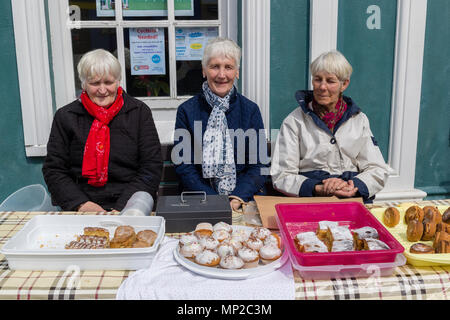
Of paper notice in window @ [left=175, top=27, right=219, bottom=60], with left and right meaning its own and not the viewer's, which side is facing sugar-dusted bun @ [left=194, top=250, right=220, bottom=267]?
front

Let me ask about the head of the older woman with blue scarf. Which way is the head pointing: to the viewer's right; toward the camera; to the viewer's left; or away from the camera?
toward the camera

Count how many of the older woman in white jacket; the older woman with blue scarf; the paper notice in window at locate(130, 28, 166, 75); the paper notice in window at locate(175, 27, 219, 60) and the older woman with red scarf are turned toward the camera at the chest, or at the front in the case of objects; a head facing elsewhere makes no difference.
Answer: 5

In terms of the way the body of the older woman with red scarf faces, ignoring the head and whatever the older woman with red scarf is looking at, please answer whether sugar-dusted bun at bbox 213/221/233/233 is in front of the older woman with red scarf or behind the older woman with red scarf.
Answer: in front

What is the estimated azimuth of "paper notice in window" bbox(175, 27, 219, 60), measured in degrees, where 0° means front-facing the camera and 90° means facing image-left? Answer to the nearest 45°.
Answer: approximately 0°

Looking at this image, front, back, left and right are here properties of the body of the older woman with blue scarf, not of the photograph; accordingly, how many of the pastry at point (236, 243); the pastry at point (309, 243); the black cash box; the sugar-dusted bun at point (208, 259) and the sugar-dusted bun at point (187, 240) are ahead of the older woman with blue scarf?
5

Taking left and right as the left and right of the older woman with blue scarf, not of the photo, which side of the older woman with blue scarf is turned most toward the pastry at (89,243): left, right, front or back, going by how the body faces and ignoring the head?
front

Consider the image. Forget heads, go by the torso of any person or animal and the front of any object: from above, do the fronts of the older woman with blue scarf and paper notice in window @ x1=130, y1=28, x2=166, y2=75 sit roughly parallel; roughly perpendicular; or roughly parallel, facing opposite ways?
roughly parallel

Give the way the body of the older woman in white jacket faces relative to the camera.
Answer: toward the camera

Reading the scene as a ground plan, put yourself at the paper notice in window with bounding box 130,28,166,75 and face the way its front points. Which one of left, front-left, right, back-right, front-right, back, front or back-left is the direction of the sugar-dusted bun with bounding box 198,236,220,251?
front

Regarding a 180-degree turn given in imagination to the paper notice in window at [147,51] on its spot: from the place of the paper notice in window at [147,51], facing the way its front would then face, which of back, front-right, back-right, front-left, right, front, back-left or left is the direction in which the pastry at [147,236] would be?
back

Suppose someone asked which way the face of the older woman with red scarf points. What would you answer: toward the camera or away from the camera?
toward the camera

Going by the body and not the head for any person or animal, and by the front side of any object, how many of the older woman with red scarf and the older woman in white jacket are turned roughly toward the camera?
2

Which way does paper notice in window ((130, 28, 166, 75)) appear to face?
toward the camera

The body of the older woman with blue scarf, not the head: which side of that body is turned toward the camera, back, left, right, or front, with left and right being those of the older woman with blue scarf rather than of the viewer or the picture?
front

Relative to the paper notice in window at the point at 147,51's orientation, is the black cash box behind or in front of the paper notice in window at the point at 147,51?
in front
